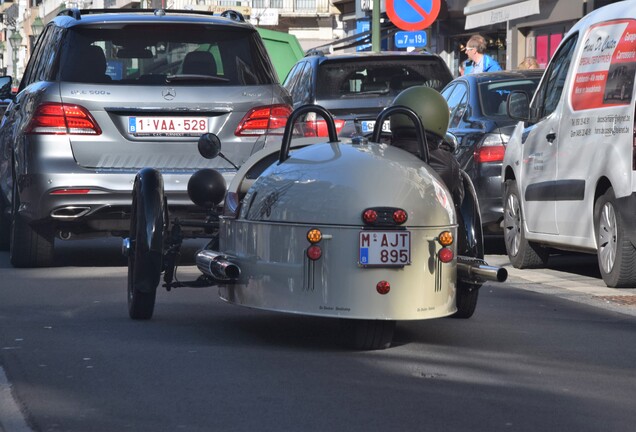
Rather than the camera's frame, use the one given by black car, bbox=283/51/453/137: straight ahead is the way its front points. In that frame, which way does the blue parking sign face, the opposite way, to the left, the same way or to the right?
the opposite way

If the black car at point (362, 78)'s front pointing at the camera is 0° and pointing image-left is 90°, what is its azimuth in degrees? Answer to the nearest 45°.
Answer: approximately 180°

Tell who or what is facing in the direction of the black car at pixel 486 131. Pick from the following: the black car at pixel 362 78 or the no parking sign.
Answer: the no parking sign

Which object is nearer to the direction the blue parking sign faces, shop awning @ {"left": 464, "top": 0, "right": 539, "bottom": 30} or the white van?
the white van

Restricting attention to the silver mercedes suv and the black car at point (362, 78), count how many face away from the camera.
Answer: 2

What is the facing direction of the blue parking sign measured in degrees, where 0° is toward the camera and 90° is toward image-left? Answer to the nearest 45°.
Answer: approximately 0°

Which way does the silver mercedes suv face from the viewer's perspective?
away from the camera

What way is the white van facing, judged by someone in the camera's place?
facing away from the viewer and to the left of the viewer

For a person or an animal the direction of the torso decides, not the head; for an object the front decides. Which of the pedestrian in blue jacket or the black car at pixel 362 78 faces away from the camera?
the black car
